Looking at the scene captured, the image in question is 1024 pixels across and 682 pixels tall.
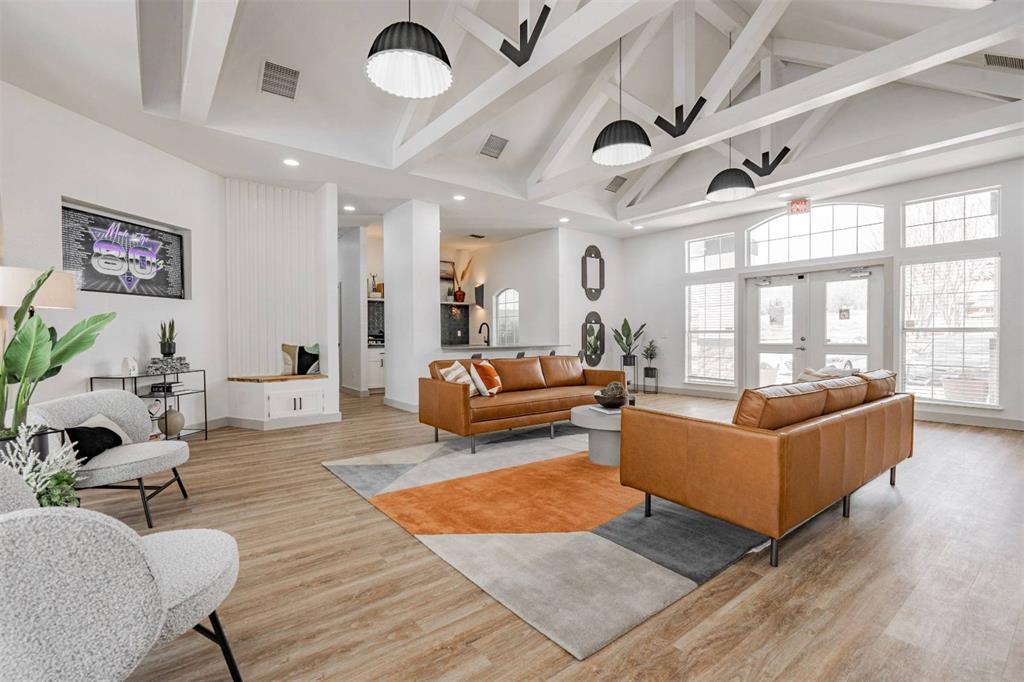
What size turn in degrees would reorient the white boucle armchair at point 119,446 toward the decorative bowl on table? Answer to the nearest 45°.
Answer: approximately 45° to its left

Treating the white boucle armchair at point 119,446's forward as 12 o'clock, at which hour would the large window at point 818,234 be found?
The large window is roughly at 11 o'clock from the white boucle armchair.

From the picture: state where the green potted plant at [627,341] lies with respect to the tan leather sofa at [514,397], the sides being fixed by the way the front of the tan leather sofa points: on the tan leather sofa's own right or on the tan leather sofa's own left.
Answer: on the tan leather sofa's own left

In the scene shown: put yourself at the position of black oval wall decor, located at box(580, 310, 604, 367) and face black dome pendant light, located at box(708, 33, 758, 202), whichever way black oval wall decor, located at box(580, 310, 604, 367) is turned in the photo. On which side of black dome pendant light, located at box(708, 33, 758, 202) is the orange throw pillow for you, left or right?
right

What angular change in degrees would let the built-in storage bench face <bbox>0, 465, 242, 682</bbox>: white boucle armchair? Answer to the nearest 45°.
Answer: approximately 45° to its right

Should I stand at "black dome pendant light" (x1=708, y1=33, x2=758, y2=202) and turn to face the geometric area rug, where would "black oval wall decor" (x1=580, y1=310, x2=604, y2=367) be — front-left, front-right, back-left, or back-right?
back-right

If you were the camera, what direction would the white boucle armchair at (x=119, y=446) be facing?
facing the viewer and to the right of the viewer

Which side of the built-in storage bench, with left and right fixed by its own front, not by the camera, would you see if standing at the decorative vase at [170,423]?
right

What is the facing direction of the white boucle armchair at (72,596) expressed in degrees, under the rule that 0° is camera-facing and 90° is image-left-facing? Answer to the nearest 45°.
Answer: approximately 225°

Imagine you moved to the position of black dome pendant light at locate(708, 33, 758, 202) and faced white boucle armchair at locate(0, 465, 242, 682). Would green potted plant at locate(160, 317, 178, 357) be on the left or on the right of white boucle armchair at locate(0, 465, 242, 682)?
right

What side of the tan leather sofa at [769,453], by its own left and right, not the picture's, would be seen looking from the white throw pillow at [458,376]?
front

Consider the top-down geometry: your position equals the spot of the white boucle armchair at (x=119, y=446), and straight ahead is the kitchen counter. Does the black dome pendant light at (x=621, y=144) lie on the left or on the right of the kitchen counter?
right

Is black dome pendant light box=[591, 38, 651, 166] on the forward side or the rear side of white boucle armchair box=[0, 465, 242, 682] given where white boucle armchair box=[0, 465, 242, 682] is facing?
on the forward side

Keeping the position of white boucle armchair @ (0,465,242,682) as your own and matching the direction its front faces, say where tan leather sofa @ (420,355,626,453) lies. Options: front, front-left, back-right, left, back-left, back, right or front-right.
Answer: front

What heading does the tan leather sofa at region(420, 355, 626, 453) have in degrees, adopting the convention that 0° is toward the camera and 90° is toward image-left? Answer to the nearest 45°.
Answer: approximately 315°
